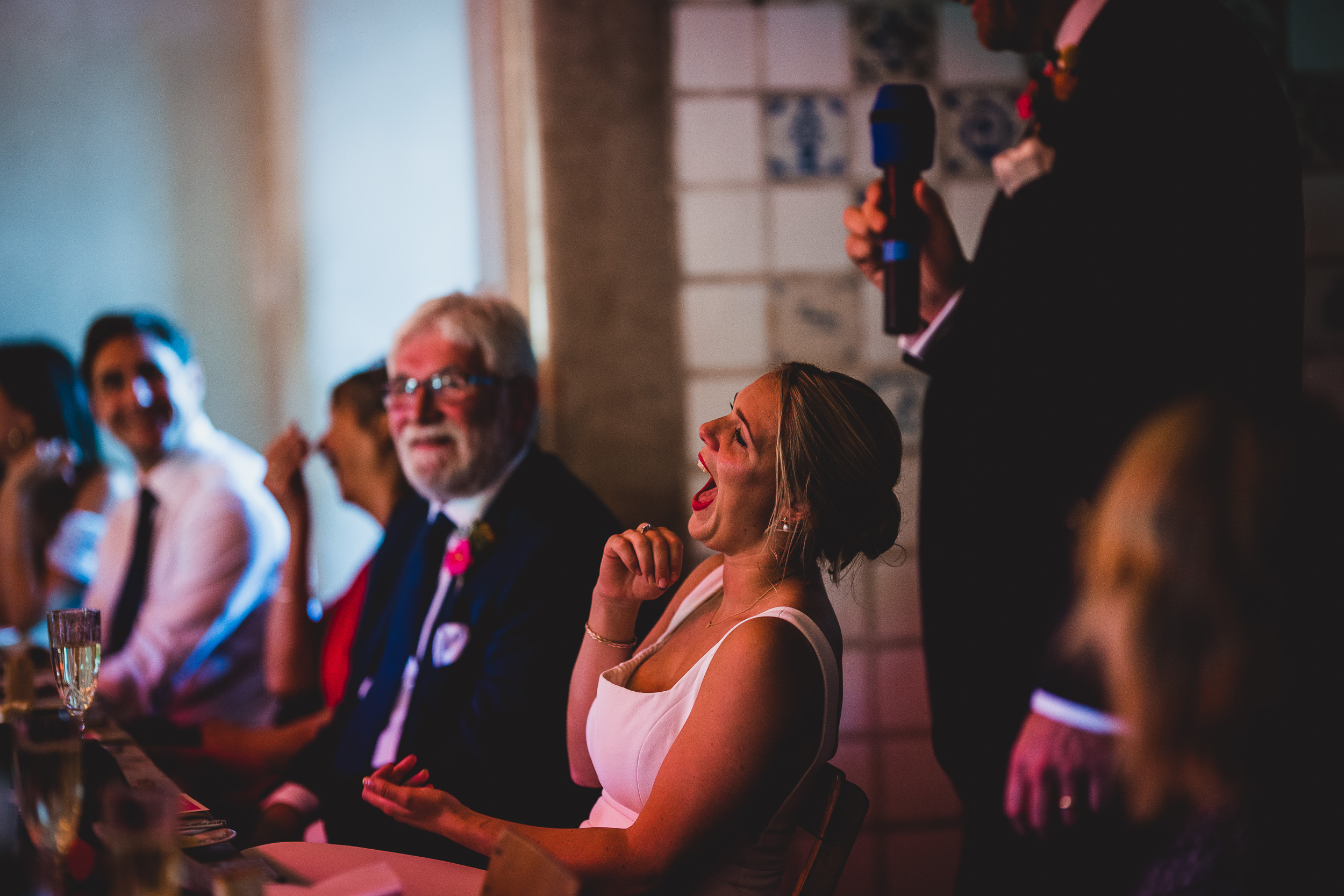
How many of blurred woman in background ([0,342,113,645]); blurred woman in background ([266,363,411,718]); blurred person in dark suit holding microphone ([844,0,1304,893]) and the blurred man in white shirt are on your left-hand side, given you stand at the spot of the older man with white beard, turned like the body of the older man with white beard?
1

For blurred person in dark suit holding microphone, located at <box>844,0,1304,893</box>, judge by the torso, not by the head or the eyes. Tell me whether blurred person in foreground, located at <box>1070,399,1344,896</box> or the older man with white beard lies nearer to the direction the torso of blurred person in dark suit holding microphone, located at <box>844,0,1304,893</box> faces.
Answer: the older man with white beard

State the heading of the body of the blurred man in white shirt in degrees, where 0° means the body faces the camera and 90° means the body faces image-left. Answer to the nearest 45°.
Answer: approximately 45°

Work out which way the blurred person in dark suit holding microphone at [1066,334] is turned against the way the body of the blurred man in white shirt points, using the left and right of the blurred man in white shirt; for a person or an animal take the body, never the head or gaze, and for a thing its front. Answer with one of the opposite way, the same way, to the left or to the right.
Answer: to the right

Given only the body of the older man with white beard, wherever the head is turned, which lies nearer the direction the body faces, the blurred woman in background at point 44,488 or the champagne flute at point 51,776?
the champagne flute

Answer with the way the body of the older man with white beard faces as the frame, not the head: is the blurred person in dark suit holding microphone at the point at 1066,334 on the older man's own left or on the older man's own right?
on the older man's own left

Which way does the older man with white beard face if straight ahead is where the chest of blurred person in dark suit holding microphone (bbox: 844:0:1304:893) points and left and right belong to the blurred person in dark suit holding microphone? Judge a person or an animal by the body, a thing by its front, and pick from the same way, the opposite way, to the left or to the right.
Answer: to the left

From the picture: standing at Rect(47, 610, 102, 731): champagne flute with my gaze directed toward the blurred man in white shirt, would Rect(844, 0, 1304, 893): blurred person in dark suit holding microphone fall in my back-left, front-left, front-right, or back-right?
back-right

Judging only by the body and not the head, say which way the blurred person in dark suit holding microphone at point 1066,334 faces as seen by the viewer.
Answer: to the viewer's left
